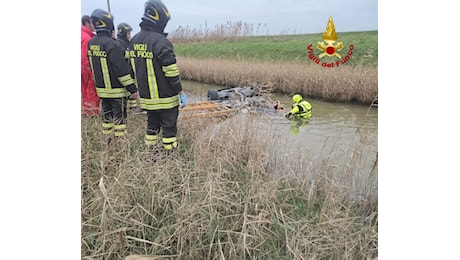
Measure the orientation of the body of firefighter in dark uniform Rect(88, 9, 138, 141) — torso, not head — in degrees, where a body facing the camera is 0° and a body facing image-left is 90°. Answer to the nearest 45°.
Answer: approximately 225°

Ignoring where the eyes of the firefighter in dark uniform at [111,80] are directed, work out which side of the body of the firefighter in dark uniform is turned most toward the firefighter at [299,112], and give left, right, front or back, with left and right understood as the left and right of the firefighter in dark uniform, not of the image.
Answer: front

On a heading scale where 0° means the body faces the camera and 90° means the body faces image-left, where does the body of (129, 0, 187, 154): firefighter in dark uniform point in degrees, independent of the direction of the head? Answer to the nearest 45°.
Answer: approximately 225°
